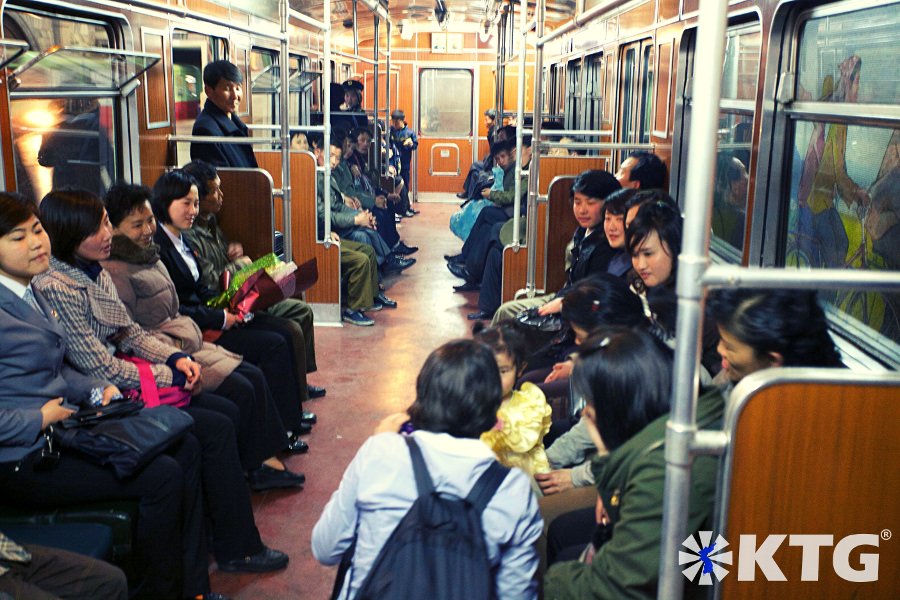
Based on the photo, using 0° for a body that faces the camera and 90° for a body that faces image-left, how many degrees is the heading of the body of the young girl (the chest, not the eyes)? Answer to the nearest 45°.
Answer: approximately 45°

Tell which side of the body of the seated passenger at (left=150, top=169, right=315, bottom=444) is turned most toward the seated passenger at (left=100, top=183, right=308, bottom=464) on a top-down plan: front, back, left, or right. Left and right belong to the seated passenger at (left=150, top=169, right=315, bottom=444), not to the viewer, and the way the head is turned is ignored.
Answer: right

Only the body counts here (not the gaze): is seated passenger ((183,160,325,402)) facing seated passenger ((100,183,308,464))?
no

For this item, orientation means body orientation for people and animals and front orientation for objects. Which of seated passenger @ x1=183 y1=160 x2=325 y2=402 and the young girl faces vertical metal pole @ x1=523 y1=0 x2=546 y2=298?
the seated passenger

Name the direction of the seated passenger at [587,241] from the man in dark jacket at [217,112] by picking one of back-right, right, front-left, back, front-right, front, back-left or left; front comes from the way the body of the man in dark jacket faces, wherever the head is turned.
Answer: front

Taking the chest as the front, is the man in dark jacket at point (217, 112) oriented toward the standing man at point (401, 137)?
no

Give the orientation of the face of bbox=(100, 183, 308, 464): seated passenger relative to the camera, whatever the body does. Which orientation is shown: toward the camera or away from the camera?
toward the camera

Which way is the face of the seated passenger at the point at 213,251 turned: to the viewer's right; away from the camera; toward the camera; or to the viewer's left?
to the viewer's right

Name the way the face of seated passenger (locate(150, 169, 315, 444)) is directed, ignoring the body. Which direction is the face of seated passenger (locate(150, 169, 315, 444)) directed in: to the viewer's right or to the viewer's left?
to the viewer's right

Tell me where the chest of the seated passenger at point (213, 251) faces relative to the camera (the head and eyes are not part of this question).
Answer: to the viewer's right

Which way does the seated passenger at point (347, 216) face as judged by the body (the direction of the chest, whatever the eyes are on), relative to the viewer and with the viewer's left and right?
facing to the right of the viewer

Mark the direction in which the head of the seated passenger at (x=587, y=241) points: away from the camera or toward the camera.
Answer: toward the camera

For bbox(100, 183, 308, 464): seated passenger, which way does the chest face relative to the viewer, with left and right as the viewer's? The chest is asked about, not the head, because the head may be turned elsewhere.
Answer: facing the viewer and to the right of the viewer

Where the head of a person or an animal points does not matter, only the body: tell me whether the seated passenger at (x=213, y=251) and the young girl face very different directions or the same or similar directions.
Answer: very different directions
